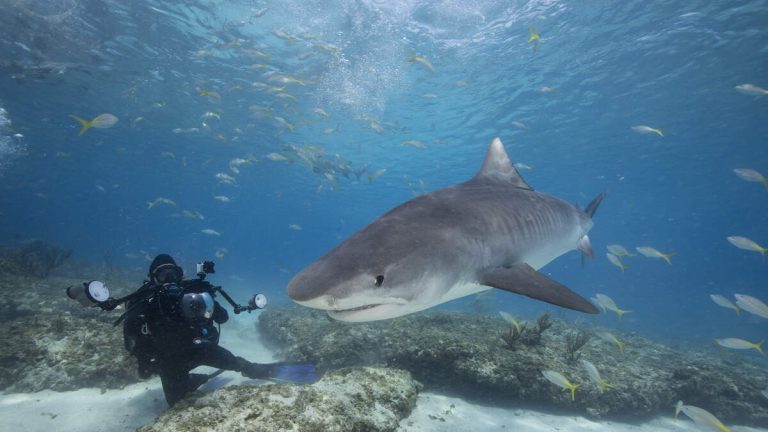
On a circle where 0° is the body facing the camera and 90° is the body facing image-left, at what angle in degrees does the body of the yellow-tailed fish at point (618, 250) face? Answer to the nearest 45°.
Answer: approximately 90°

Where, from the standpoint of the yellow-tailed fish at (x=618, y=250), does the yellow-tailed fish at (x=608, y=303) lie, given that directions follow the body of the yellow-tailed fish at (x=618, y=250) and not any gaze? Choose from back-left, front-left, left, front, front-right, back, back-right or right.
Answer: left

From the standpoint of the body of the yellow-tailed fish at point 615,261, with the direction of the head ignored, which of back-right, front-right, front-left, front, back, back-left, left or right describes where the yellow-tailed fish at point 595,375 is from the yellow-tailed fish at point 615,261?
left

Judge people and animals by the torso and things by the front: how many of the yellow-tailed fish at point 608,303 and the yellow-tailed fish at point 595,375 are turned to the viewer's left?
2

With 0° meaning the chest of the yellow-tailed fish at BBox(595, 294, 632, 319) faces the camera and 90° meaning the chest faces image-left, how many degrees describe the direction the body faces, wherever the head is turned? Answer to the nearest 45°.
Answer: approximately 90°

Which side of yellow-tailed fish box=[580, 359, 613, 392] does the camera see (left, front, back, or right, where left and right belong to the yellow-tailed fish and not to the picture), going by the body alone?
left

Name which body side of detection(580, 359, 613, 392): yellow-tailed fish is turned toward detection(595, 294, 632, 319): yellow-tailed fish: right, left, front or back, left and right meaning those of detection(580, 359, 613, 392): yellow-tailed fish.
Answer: right

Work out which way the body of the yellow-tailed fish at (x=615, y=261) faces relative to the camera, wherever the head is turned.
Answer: to the viewer's left

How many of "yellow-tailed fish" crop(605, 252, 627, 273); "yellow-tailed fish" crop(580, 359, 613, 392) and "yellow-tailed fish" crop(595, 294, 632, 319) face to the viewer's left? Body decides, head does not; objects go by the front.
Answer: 3
